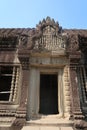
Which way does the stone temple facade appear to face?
toward the camera
